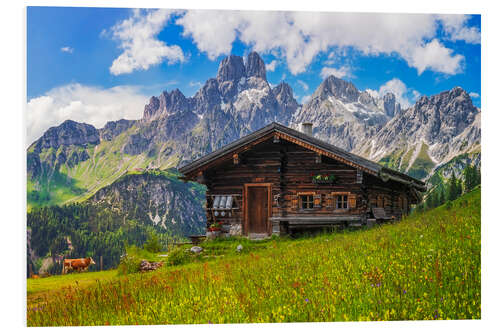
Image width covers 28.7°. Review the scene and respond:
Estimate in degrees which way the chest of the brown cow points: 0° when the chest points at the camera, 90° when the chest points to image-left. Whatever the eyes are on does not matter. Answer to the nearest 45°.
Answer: approximately 270°

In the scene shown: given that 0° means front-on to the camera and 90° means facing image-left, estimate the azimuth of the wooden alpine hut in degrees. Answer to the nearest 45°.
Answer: approximately 0°

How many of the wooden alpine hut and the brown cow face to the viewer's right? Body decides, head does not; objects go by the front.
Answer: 1
